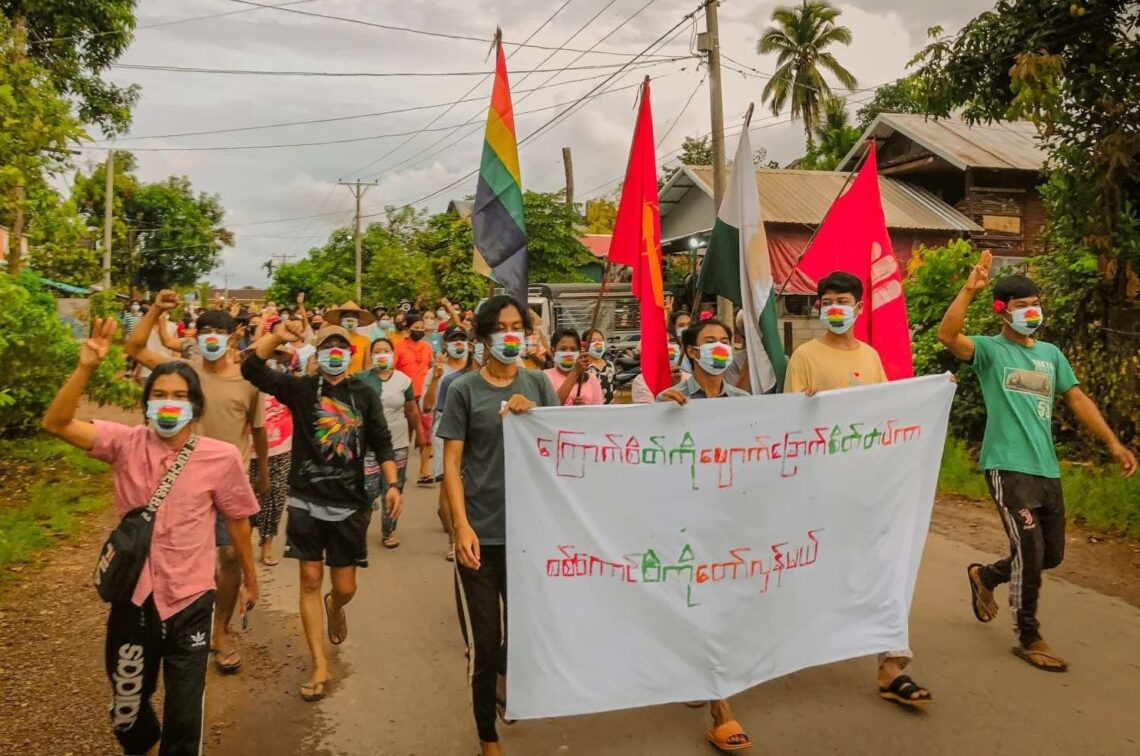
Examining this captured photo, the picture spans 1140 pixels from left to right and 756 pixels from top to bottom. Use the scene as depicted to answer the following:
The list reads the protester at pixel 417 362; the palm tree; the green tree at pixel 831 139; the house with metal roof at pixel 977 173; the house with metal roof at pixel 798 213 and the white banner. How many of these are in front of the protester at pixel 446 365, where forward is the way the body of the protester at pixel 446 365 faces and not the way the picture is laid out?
1

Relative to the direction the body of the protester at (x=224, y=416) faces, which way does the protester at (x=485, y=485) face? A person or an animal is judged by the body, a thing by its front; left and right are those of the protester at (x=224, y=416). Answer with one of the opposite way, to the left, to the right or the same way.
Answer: the same way

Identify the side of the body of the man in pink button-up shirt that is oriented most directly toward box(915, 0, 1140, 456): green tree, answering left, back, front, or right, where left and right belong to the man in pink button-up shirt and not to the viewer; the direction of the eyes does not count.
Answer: left

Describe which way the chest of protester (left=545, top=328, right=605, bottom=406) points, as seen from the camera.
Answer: toward the camera

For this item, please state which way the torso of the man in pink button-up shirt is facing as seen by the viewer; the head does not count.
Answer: toward the camera

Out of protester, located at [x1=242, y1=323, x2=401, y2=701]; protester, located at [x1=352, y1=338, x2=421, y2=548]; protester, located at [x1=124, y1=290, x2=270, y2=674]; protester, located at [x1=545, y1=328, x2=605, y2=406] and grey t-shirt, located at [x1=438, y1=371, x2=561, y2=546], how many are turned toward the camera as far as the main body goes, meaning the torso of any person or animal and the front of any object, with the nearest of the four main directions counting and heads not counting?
5

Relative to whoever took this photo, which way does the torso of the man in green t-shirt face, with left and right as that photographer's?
facing the viewer and to the right of the viewer

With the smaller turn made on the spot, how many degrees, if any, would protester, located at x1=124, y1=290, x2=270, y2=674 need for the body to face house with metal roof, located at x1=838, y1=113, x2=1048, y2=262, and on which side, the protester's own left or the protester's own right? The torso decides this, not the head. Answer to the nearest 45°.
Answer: approximately 135° to the protester's own left

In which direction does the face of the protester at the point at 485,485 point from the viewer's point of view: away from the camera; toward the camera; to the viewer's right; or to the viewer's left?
toward the camera

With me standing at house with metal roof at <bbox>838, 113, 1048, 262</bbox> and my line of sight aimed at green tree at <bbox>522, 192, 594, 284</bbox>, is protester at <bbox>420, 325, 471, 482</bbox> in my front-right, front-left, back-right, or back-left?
front-left

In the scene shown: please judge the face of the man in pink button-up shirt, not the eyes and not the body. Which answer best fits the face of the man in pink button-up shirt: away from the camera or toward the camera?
toward the camera

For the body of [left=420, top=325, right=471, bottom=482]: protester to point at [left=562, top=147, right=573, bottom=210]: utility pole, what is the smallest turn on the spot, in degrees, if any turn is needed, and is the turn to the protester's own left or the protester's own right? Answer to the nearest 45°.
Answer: approximately 180°

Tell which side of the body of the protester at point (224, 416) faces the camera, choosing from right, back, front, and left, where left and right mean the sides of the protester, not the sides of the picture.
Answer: front

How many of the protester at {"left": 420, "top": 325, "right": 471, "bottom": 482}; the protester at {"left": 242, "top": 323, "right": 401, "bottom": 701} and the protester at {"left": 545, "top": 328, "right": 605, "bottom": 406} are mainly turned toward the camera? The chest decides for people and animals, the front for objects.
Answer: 3

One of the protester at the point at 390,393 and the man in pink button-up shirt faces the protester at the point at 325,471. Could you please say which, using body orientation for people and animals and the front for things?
the protester at the point at 390,393

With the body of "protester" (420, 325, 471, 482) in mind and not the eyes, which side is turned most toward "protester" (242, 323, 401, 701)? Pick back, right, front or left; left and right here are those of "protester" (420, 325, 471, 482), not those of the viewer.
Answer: front

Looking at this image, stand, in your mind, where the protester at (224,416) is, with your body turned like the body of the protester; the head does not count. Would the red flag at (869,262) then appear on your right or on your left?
on your left

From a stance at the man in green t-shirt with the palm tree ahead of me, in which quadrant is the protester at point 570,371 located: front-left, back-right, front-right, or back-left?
front-left

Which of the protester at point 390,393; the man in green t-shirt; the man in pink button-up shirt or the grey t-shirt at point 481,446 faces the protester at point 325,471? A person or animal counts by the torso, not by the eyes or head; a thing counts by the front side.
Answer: the protester at point 390,393

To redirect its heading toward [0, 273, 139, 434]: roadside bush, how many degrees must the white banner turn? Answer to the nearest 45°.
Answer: approximately 135° to its right

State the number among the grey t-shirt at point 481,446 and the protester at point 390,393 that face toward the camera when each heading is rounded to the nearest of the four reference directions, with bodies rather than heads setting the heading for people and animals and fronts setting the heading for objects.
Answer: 2
